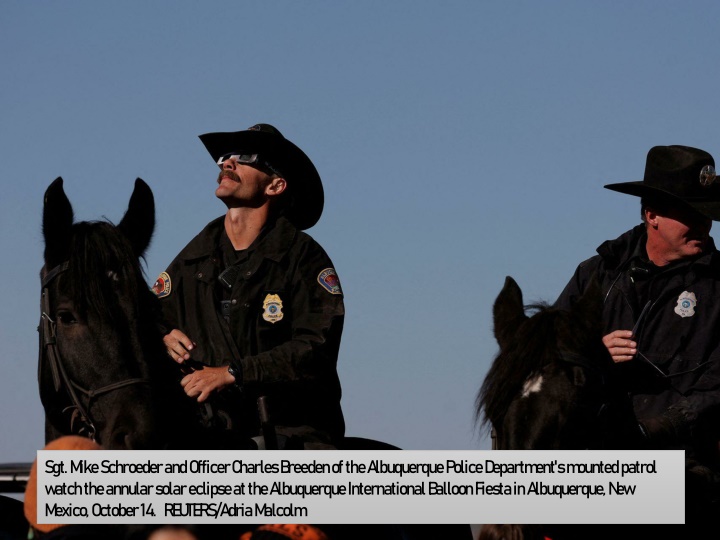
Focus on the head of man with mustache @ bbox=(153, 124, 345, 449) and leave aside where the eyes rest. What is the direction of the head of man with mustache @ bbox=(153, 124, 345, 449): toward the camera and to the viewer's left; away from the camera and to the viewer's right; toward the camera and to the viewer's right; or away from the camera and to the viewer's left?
toward the camera and to the viewer's left

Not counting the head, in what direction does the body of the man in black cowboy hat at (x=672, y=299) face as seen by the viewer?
toward the camera

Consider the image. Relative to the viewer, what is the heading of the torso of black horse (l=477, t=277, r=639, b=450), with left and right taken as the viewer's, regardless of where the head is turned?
facing the viewer and to the left of the viewer

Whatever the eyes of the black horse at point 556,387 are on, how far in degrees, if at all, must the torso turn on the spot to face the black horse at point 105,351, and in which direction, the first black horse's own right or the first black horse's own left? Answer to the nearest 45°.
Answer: approximately 45° to the first black horse's own right

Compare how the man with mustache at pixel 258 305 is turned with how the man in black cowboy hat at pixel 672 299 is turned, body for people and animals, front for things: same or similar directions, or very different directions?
same or similar directions

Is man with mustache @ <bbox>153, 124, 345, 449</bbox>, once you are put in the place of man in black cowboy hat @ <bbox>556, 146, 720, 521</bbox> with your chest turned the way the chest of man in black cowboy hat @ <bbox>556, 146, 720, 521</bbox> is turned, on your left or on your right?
on your right

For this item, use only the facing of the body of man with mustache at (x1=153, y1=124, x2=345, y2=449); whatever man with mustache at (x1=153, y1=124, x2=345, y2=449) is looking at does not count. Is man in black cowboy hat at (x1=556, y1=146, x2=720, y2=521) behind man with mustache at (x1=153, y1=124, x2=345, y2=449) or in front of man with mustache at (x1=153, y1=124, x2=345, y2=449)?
behind

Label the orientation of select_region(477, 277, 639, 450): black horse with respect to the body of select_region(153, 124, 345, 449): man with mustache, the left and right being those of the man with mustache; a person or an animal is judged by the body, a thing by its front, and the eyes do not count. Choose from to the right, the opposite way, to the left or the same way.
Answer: the same way

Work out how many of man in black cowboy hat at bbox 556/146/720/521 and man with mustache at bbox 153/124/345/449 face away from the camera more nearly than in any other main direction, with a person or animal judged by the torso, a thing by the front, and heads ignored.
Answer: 0

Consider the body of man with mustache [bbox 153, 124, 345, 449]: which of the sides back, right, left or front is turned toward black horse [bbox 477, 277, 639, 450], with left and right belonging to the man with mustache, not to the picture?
left
